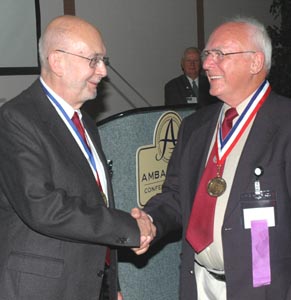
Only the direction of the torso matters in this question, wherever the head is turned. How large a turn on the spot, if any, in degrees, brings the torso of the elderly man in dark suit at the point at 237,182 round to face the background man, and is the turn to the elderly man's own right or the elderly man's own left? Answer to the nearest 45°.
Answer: approximately 135° to the elderly man's own right

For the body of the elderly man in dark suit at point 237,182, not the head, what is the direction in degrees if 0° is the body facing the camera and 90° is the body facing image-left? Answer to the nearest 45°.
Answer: approximately 45°

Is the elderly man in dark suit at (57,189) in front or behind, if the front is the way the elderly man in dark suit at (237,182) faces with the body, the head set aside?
in front

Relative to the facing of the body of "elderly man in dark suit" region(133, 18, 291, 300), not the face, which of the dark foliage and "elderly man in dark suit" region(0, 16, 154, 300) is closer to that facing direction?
the elderly man in dark suit

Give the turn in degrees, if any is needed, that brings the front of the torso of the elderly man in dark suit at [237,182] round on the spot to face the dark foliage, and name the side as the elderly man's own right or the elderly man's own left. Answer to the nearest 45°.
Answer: approximately 135° to the elderly man's own right

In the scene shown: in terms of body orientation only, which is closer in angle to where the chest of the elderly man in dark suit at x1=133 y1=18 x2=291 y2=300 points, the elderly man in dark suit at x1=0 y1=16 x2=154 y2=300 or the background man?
the elderly man in dark suit

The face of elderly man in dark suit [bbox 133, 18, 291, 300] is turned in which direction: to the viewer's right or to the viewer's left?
to the viewer's left

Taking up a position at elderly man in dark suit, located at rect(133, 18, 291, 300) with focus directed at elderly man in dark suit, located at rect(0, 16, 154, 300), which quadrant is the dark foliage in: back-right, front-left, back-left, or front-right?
back-right
